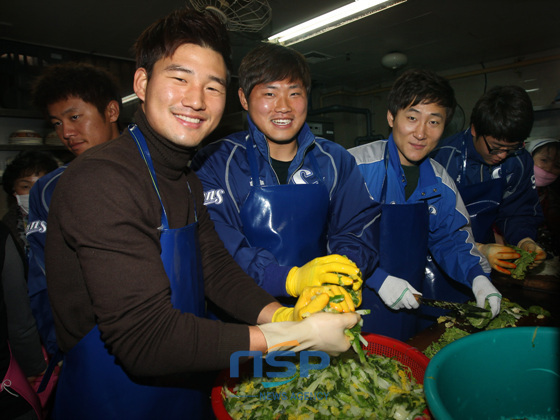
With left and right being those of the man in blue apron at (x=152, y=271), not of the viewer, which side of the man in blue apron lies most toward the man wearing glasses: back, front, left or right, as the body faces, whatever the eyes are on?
left

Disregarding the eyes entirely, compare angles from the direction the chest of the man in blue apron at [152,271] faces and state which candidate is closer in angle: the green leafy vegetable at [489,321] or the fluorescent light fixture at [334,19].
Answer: the green leafy vegetable

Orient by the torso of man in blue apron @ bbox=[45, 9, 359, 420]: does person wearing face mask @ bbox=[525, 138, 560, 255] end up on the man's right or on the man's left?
on the man's left

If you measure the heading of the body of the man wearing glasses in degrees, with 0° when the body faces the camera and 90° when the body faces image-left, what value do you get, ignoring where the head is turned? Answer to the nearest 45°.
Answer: approximately 315°

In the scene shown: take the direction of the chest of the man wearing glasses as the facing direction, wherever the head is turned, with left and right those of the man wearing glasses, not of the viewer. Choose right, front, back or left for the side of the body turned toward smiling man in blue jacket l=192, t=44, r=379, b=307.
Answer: right

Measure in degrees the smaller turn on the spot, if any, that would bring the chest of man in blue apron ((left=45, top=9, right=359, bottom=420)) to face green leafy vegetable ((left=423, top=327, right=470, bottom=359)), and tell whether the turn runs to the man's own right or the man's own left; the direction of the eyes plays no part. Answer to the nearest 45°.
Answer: approximately 45° to the man's own left

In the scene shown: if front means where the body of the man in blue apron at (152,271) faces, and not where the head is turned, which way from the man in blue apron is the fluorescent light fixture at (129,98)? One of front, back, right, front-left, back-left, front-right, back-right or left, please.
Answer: back-left

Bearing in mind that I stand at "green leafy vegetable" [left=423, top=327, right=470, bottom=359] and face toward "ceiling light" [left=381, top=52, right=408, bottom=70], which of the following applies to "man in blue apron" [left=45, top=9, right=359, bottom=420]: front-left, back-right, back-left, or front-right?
back-left

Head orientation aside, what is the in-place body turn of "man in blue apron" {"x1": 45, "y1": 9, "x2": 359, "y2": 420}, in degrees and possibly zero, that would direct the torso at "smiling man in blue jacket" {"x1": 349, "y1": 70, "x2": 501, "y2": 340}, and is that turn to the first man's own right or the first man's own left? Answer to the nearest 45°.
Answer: approximately 90° to the first man's own left

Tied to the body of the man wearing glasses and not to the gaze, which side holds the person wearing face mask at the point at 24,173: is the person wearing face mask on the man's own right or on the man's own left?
on the man's own right

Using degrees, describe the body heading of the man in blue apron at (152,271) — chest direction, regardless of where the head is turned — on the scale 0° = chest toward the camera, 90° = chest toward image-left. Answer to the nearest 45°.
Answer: approximately 315°

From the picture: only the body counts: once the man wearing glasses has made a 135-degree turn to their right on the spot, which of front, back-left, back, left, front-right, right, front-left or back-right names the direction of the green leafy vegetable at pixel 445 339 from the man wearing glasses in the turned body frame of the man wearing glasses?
left
